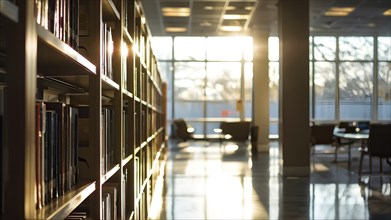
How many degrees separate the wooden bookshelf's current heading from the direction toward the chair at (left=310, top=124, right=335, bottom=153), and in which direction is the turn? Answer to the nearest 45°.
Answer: approximately 45° to its left

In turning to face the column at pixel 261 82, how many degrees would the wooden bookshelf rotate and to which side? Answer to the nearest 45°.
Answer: approximately 45° to its left

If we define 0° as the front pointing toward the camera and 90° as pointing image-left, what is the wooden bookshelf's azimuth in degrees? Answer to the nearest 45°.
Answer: approximately 270°

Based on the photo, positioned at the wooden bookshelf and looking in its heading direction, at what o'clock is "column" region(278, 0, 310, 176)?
The column is roughly at 10 o'clock from the wooden bookshelf.

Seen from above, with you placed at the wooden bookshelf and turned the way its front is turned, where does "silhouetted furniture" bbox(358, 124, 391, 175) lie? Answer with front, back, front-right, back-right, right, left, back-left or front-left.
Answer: front-left

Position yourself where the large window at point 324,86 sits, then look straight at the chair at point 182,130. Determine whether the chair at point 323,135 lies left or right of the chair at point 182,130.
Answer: left

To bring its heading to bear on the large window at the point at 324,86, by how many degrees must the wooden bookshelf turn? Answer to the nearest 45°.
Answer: approximately 45° to its left

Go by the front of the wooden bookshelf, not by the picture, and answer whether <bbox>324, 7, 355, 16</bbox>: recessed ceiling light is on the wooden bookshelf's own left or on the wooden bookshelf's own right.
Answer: on the wooden bookshelf's own left
